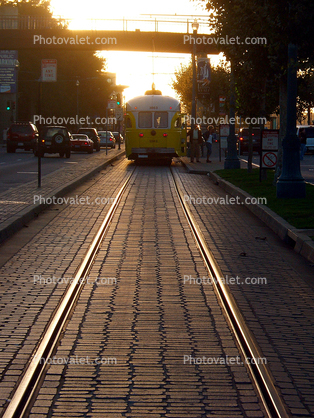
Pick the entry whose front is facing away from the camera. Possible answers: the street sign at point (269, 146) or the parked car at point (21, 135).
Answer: the parked car

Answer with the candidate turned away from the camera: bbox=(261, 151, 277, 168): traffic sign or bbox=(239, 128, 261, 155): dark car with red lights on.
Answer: the dark car with red lights on

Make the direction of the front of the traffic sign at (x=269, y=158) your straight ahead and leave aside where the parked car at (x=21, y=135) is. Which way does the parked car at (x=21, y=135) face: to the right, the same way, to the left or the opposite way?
the opposite way

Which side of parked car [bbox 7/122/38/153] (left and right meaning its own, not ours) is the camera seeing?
back

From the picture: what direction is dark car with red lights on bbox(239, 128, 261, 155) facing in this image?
away from the camera

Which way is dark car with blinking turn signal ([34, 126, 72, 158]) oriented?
away from the camera

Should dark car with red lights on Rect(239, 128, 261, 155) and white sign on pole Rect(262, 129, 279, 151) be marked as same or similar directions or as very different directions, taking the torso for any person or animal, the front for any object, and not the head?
very different directions
